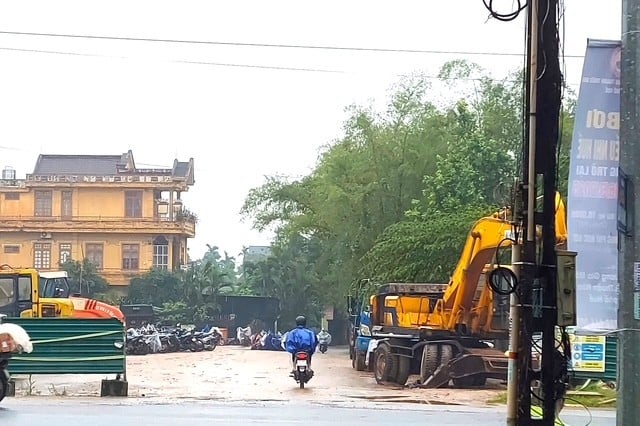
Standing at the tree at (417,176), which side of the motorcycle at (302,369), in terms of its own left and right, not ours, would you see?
front

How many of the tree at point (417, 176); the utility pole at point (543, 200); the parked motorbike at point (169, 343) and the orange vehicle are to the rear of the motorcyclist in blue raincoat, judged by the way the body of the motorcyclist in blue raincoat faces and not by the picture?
1

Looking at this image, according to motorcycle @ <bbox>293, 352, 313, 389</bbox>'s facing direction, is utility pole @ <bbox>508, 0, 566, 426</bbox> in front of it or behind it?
behind

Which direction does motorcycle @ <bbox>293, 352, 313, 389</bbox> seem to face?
away from the camera

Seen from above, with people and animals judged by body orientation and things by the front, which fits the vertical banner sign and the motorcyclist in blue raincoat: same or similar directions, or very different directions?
very different directions

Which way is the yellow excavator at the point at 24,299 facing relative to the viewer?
to the viewer's left

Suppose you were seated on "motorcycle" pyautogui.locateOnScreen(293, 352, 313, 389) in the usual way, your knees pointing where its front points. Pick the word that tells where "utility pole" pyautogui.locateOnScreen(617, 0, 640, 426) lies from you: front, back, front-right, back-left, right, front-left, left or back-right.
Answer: back

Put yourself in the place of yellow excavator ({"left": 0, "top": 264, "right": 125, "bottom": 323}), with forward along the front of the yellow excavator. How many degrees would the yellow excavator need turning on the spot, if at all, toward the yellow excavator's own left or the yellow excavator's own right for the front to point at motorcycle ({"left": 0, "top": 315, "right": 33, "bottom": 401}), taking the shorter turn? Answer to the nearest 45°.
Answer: approximately 90° to the yellow excavator's own left

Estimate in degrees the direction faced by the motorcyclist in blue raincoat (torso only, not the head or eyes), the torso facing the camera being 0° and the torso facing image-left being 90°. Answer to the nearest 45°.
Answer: approximately 180°

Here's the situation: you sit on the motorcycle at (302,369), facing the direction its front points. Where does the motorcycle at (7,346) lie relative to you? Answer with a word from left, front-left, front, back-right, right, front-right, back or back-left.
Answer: back-left

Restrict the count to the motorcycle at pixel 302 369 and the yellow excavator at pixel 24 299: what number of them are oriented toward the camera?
0

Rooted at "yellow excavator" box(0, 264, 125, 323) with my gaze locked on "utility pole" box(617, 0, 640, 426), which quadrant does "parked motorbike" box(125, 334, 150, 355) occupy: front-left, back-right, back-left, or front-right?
back-left

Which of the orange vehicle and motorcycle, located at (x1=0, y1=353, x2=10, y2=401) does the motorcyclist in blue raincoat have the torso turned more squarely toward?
the orange vehicle
